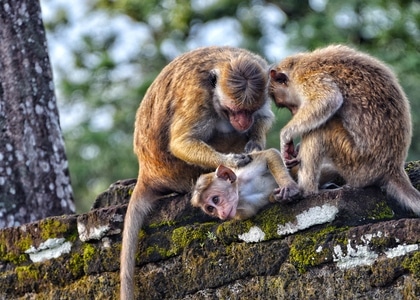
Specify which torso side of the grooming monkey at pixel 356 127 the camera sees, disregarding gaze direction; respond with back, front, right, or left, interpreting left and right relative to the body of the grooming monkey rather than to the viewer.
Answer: left

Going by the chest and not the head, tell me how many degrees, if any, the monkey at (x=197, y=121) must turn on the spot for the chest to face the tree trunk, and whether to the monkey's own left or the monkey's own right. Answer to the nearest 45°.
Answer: approximately 180°

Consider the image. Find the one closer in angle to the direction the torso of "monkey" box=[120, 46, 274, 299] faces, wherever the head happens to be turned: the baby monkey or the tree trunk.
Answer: the baby monkey

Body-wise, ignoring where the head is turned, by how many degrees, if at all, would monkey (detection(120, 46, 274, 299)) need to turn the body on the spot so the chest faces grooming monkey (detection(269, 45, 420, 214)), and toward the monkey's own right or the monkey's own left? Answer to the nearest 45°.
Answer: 0° — it already faces it

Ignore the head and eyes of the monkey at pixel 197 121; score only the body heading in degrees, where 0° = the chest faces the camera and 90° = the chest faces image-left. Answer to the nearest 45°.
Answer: approximately 315°

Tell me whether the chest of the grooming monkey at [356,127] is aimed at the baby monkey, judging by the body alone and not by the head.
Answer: yes

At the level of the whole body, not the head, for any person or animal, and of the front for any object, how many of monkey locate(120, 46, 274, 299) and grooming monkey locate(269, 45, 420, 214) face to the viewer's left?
1

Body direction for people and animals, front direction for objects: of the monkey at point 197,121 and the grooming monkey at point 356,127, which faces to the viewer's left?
the grooming monkey
